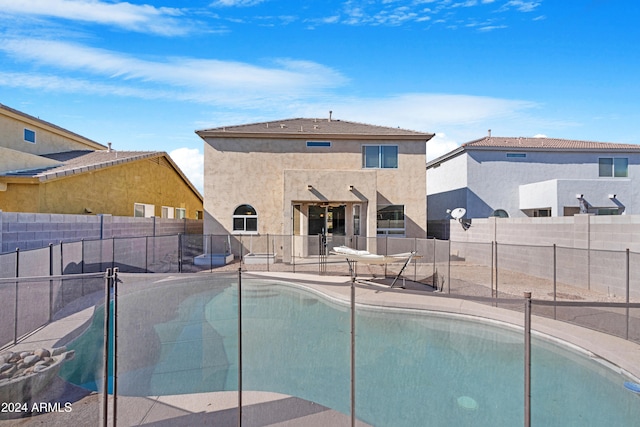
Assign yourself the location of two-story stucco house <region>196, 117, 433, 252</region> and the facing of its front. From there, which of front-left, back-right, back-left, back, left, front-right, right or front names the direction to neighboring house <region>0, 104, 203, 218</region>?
left

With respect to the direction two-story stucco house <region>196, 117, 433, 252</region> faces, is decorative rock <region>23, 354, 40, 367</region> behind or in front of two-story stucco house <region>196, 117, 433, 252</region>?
behind

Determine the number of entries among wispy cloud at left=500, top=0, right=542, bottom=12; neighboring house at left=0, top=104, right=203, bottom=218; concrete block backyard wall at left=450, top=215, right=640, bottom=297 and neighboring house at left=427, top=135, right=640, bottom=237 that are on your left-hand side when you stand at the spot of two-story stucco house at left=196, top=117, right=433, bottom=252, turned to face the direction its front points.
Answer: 1

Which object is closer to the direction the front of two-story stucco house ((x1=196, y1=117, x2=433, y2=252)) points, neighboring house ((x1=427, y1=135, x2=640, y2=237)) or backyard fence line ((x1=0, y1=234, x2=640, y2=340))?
the neighboring house

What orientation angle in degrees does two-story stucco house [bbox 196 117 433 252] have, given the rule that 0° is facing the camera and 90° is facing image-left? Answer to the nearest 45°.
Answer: approximately 180°

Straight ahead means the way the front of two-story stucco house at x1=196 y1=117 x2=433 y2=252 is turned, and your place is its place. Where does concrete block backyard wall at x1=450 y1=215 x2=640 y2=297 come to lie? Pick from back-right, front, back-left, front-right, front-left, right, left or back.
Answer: back-right

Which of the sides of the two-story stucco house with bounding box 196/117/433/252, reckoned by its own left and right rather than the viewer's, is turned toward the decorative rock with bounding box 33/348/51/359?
back

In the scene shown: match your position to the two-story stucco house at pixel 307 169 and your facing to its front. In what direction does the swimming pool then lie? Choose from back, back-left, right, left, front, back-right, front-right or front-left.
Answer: back

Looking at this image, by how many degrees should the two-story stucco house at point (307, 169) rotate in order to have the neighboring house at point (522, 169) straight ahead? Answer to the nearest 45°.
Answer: approximately 90° to its right

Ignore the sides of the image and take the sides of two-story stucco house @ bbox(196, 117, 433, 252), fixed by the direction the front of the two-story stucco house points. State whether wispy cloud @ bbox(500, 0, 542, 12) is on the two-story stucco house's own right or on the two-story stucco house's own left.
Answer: on the two-story stucco house's own right
